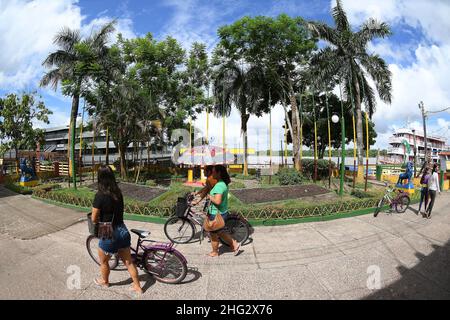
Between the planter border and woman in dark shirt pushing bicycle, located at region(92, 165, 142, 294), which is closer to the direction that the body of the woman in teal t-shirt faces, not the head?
the woman in dark shirt pushing bicycle

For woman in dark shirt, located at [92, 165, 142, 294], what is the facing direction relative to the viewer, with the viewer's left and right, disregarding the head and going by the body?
facing away from the viewer and to the left of the viewer

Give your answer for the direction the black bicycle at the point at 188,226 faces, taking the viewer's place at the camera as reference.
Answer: facing to the left of the viewer

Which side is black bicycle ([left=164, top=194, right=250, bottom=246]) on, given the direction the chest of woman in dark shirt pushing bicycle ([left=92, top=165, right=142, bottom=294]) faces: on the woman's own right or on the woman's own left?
on the woman's own right

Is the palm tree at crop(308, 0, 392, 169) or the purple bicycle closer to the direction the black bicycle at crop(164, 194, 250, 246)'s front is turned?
the purple bicycle

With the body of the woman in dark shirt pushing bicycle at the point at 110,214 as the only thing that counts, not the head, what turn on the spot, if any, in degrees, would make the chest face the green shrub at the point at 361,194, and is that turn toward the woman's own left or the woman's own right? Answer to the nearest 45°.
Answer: approximately 90° to the woman's own right

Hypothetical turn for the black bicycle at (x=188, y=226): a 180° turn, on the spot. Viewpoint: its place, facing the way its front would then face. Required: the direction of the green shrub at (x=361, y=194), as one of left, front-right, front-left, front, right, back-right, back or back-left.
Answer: front-left

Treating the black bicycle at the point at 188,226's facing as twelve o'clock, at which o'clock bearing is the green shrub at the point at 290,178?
The green shrub is roughly at 4 o'clock from the black bicycle.

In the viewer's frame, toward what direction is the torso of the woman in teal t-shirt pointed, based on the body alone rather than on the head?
to the viewer's left

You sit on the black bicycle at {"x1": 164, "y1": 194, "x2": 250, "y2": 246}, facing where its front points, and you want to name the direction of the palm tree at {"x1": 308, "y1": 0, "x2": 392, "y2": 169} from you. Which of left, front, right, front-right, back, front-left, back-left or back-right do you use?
back-right
